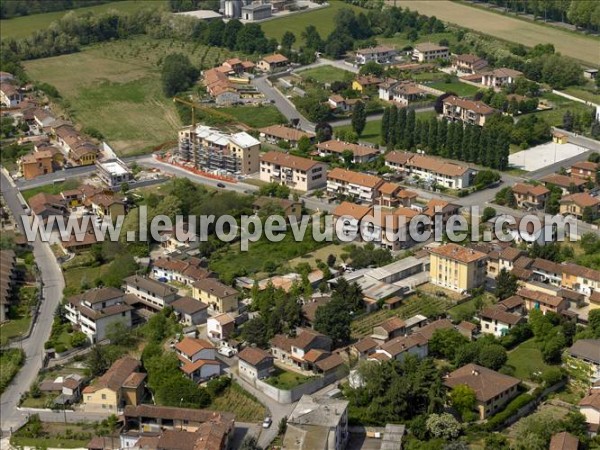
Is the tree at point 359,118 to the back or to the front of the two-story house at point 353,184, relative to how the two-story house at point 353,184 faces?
to the back

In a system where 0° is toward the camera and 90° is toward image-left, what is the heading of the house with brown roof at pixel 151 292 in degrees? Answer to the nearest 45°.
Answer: approximately 45°

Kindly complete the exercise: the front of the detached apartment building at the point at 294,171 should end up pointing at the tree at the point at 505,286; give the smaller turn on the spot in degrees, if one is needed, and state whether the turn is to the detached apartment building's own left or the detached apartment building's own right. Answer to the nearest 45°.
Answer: approximately 90° to the detached apartment building's own left

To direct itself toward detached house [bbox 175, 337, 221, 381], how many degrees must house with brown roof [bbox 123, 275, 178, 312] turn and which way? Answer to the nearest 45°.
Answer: approximately 45° to its left

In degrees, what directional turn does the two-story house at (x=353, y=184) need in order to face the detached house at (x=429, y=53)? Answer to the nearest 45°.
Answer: approximately 135° to its right

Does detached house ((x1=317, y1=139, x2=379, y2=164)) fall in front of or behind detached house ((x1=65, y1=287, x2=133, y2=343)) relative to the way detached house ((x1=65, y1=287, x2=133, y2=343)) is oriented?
behind
